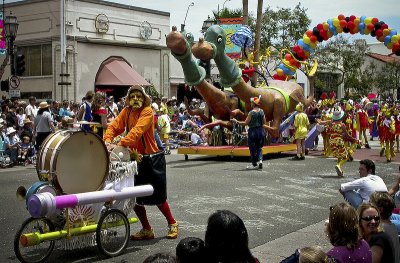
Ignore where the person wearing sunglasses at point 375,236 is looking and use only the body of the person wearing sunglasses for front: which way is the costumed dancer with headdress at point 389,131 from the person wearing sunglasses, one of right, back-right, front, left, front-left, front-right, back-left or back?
back-right

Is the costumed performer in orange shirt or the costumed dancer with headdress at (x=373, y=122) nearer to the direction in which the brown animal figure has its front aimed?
the costumed performer in orange shirt

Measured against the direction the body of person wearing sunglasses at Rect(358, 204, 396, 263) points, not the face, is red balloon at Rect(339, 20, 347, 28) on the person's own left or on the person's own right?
on the person's own right

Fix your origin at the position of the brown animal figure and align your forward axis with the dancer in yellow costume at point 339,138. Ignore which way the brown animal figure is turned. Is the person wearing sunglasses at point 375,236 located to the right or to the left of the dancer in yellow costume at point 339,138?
right

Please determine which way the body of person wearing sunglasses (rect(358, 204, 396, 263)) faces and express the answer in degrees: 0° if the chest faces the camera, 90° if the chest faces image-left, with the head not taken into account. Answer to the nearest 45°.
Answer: approximately 45°

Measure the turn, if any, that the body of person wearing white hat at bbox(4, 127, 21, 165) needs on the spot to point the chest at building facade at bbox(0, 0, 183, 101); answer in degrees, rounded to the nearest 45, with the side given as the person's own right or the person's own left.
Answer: approximately 135° to the person's own left

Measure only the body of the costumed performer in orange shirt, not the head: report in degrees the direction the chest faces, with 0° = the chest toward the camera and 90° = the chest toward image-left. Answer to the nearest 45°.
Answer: approximately 45°

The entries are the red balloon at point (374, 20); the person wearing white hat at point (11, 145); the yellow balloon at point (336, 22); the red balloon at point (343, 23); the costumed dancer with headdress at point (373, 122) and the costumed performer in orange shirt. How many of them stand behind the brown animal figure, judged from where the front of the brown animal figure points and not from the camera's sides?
4

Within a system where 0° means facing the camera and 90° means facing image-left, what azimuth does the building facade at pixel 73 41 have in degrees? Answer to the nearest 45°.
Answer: approximately 315°
